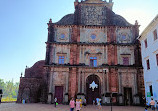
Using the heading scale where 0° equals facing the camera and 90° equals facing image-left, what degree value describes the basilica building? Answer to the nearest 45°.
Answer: approximately 0°
